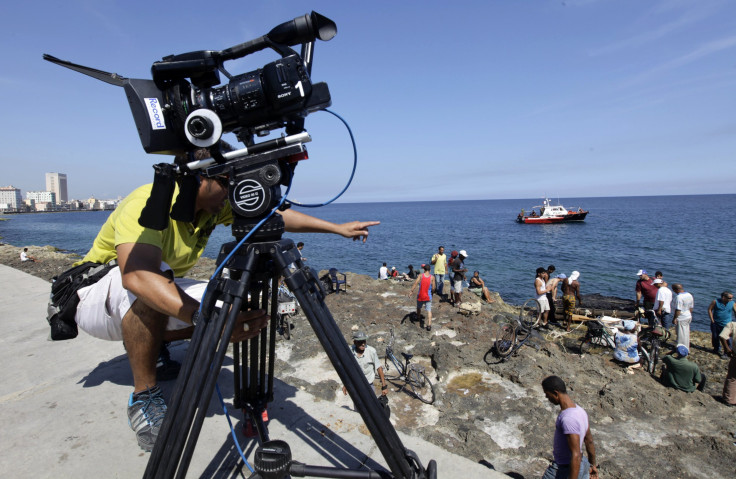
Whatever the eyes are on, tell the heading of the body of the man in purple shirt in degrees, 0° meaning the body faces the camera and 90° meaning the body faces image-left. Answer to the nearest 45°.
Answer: approximately 90°

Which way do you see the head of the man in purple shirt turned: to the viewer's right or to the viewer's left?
to the viewer's left
